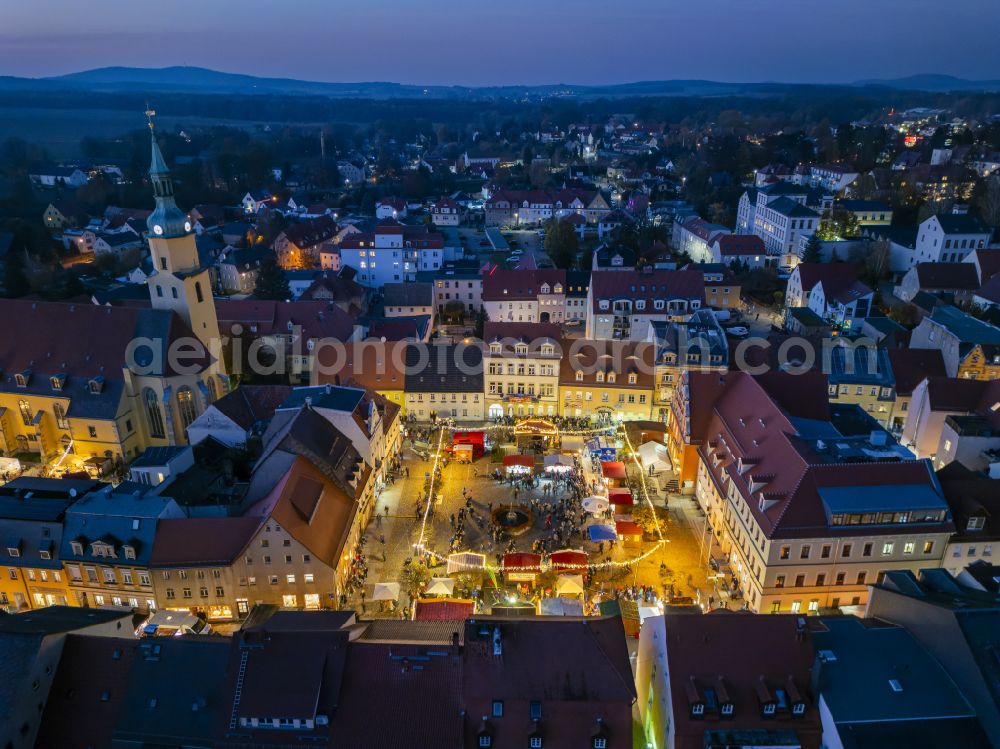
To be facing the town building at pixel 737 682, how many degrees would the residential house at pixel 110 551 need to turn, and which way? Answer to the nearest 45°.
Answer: approximately 45° to its left

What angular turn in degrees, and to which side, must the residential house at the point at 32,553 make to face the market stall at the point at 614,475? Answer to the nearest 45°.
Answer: approximately 90° to its left

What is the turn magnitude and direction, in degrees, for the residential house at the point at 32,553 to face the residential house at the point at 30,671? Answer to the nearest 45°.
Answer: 0° — it already faces it

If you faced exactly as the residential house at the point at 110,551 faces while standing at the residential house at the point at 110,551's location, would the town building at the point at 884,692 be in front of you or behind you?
in front

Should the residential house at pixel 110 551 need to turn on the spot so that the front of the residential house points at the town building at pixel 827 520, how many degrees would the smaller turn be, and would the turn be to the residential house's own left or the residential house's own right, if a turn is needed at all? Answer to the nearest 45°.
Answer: approximately 45° to the residential house's own left
